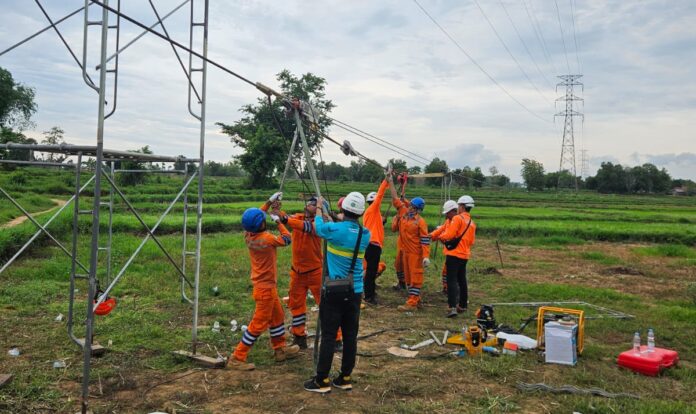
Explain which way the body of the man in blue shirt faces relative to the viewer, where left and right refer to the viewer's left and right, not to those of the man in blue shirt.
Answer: facing away from the viewer and to the left of the viewer

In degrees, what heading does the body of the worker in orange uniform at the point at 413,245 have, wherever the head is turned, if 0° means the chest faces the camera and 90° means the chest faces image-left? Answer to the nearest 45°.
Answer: approximately 45°

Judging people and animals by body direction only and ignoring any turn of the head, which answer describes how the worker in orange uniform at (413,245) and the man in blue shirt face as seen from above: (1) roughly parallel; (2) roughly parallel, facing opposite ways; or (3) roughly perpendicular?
roughly perpendicular

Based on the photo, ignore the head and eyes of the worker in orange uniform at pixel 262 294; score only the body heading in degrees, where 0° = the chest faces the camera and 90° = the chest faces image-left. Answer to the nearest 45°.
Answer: approximately 225°

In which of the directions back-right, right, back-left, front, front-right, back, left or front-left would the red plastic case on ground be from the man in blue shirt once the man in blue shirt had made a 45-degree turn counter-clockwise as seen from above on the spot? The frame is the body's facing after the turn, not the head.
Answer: back
